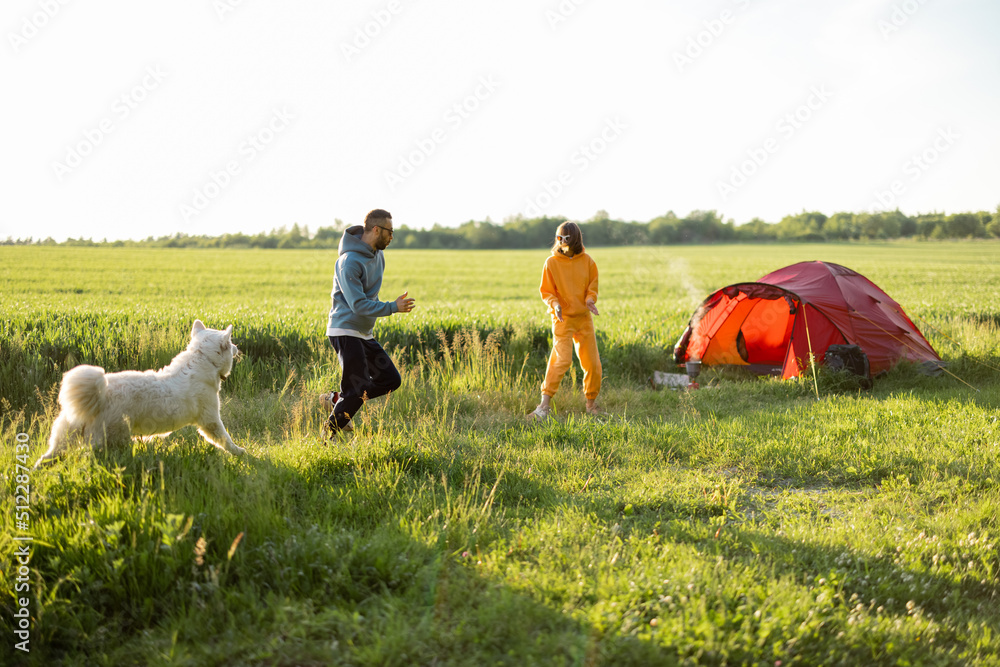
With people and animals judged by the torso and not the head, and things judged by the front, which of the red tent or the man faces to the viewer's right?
the man

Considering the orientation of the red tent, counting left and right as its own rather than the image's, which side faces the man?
front

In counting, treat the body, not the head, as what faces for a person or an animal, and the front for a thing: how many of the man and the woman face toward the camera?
1

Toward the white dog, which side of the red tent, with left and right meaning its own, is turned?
front

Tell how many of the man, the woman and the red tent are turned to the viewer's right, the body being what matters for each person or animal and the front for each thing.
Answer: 1

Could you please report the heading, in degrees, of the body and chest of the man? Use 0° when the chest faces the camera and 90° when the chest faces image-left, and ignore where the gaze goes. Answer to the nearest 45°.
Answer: approximately 270°

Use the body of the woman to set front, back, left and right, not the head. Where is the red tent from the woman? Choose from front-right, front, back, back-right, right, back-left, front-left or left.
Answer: back-left

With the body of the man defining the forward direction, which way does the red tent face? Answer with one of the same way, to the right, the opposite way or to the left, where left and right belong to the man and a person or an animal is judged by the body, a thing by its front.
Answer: the opposite way

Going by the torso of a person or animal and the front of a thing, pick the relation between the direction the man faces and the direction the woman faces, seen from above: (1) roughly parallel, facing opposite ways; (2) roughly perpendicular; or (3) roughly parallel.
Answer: roughly perpendicular

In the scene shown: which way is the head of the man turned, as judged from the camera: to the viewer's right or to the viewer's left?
to the viewer's right
